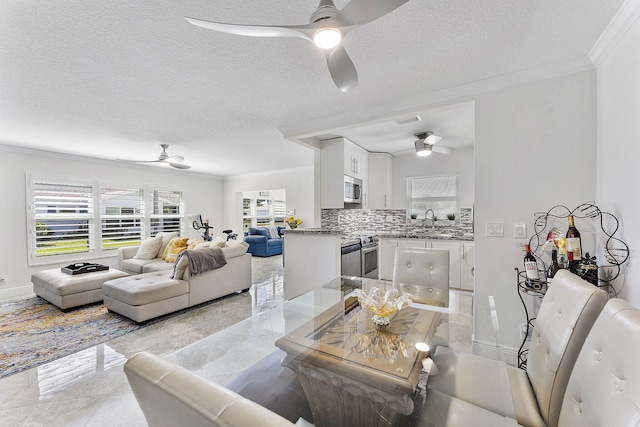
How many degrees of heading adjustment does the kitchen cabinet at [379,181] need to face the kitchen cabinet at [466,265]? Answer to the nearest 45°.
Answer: approximately 45° to its left

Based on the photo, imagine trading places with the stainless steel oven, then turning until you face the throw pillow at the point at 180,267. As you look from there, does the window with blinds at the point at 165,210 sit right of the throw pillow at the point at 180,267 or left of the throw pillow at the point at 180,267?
right

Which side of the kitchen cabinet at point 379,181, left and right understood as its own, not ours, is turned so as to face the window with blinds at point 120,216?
right

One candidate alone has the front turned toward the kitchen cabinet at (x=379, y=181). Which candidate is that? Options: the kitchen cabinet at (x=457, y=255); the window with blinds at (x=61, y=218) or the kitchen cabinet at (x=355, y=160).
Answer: the window with blinds

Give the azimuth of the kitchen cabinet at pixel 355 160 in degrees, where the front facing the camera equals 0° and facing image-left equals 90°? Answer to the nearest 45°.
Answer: approximately 315°

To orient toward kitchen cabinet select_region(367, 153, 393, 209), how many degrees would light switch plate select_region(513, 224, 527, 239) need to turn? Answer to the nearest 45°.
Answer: approximately 135° to its right

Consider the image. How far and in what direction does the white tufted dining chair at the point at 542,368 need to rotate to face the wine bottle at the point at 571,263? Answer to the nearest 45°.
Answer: approximately 90° to its right
